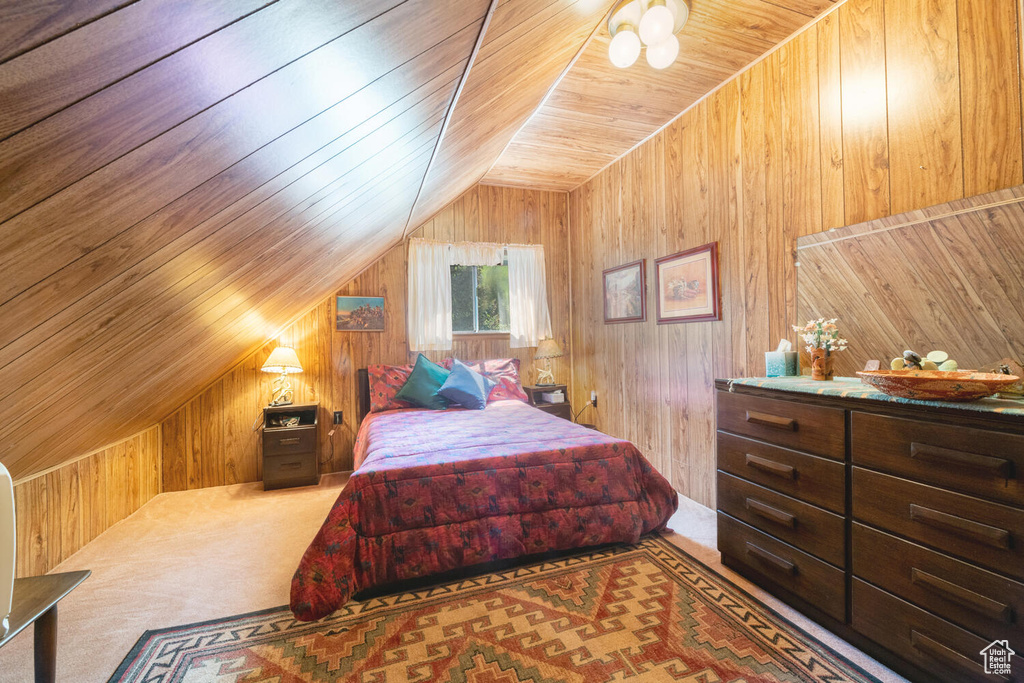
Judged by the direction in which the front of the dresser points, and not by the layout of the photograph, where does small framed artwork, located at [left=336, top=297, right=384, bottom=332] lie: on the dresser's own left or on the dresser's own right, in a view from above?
on the dresser's own right

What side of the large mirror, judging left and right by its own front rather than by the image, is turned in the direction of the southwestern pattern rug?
front

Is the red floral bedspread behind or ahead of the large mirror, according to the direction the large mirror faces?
ahead

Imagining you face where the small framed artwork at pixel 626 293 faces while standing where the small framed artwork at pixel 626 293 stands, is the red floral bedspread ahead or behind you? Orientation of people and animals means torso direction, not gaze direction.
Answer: ahead

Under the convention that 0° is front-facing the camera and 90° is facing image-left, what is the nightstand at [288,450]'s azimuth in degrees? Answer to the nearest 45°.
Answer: approximately 0°

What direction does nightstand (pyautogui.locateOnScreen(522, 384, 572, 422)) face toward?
toward the camera

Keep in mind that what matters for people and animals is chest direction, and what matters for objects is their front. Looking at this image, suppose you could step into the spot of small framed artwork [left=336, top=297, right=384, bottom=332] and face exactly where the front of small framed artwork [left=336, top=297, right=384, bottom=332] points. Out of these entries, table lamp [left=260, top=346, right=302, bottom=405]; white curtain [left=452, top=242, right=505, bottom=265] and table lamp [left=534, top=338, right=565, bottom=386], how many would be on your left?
2

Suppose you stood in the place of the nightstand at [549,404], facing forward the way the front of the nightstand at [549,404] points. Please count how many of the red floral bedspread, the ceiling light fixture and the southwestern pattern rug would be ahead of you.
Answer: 3

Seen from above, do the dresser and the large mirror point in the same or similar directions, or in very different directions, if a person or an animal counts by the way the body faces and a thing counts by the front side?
same or similar directions

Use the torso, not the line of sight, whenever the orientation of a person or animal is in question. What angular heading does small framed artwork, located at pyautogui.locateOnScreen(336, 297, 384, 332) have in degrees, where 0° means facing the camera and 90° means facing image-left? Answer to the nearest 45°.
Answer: approximately 0°

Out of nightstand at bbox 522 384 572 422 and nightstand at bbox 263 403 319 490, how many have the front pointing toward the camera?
2

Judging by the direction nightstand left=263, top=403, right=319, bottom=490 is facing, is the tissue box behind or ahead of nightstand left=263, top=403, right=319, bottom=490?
ahead

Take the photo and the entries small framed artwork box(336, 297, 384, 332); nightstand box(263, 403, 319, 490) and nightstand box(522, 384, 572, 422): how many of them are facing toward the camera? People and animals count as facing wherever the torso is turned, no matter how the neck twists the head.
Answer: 3

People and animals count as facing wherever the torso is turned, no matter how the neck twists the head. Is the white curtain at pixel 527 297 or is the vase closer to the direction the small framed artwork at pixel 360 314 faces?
the vase

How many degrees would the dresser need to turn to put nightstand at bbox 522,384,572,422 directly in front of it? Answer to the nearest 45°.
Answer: approximately 90° to its right

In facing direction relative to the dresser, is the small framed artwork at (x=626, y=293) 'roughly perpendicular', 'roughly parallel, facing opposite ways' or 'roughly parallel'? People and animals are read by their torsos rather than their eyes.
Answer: roughly parallel

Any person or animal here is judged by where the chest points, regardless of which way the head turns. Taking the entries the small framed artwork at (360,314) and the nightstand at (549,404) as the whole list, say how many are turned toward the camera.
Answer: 2

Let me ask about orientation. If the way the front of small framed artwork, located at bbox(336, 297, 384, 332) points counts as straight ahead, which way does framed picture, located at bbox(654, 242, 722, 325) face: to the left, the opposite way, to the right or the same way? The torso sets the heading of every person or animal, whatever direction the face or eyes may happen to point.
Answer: to the right
